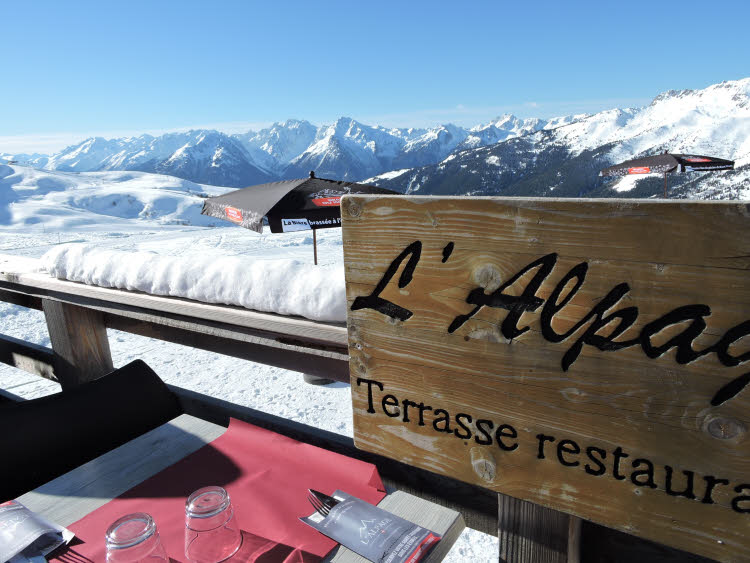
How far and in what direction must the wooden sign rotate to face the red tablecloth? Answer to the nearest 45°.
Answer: approximately 45° to its right

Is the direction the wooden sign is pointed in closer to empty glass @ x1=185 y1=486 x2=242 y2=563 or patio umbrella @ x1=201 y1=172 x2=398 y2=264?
the empty glass

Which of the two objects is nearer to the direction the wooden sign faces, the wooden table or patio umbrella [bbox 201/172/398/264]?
the wooden table

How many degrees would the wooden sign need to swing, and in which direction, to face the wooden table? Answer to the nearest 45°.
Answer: approximately 45° to its right

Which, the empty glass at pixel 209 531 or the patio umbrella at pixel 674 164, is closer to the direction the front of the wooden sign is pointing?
the empty glass

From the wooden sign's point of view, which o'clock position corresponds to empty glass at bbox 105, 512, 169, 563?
The empty glass is roughly at 1 o'clock from the wooden sign.

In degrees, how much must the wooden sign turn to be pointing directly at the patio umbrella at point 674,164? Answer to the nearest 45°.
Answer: approximately 135° to its right

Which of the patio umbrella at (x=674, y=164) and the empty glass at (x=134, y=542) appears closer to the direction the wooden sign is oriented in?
the empty glass

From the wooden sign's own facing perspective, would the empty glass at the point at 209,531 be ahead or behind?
ahead

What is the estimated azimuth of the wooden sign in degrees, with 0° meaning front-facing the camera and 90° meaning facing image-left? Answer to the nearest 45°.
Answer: approximately 45°

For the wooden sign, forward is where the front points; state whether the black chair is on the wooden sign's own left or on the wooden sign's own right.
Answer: on the wooden sign's own right
